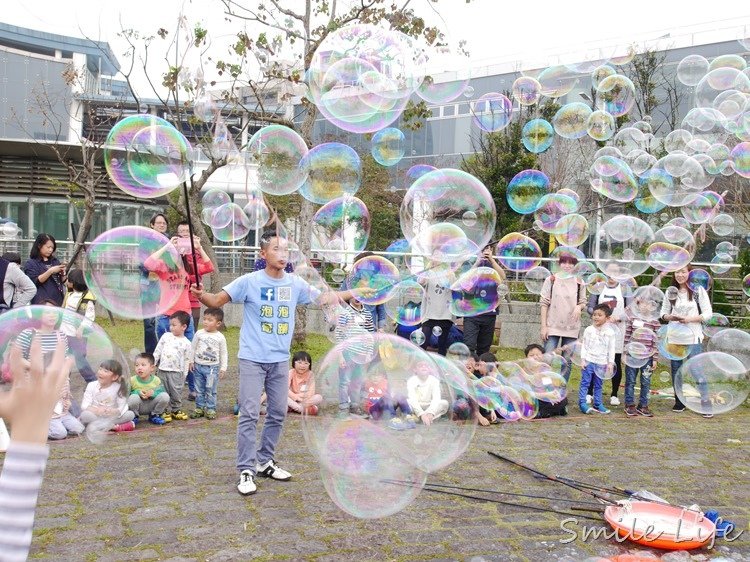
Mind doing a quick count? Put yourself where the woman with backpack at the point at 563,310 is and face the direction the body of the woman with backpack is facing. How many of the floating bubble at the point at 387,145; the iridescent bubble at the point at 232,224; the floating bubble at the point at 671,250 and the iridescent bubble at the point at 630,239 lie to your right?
2

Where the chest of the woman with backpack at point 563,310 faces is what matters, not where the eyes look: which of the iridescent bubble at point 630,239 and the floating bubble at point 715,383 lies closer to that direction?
the floating bubble

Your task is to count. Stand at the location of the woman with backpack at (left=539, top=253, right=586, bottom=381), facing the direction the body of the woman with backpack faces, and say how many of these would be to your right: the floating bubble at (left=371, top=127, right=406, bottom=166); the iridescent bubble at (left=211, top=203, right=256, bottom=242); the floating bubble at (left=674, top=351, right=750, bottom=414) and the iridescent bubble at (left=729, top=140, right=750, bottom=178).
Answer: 2

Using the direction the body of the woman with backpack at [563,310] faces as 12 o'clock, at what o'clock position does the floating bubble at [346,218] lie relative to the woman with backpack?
The floating bubble is roughly at 2 o'clock from the woman with backpack.

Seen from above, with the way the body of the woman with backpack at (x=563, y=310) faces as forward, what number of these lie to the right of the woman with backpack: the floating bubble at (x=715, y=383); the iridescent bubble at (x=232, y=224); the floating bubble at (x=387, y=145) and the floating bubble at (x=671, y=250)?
2

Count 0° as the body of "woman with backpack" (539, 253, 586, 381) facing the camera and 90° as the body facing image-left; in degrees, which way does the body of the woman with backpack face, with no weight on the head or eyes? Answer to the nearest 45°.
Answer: approximately 0°
